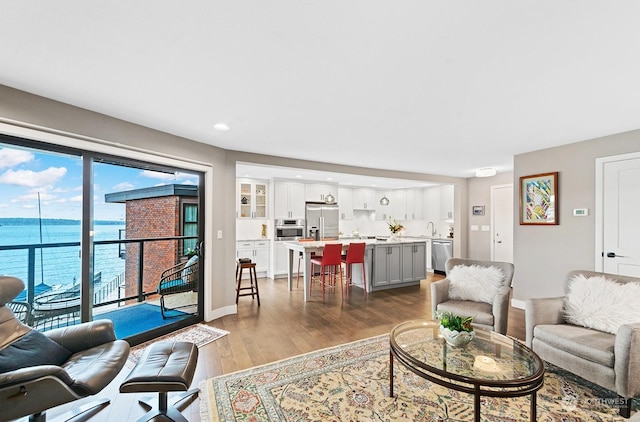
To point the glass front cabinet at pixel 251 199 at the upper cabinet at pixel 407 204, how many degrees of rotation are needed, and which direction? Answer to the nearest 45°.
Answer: approximately 90° to its left

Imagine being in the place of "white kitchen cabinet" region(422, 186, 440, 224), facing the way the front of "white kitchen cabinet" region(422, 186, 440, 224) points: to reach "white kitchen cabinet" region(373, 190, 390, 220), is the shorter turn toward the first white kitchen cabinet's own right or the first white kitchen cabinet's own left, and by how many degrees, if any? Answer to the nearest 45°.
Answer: approximately 45° to the first white kitchen cabinet's own right

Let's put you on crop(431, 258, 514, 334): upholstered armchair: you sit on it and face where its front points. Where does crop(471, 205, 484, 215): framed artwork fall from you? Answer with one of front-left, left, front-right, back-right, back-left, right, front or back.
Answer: back-right

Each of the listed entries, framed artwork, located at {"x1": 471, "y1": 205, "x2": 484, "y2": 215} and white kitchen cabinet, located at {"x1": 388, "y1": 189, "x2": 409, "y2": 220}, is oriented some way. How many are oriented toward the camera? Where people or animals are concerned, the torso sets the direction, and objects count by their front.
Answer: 2

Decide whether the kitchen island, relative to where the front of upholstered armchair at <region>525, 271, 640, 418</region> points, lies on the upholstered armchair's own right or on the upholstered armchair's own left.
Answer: on the upholstered armchair's own right

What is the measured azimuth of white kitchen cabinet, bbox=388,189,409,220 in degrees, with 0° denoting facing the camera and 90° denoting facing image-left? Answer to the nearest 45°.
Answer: approximately 0°

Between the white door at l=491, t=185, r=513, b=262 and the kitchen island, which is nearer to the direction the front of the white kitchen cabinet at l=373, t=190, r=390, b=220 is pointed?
the kitchen island

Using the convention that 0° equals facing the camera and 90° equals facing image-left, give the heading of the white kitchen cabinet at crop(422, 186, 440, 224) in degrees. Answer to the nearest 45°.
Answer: approximately 45°

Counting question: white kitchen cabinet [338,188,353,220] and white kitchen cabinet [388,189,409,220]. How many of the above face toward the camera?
2
